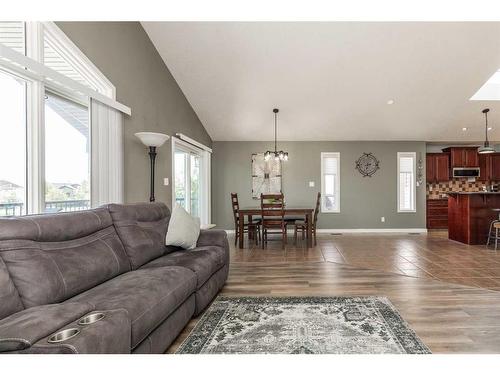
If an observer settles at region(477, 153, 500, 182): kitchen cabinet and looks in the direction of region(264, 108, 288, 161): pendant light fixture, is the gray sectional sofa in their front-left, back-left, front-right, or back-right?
front-left

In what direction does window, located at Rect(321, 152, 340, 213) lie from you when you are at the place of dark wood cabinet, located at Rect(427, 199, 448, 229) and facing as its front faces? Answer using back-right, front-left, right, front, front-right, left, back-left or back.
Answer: front-right

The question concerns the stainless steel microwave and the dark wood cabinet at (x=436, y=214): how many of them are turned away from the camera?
0

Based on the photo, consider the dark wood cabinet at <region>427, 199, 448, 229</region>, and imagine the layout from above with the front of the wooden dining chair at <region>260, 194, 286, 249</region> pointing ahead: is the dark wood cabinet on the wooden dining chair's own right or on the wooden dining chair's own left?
on the wooden dining chair's own right

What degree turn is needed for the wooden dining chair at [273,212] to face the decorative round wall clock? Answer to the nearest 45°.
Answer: approximately 45° to its right

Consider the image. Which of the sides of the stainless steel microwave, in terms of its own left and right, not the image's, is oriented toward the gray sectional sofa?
front

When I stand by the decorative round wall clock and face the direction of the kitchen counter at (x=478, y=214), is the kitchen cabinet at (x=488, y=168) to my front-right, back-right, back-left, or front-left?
front-left

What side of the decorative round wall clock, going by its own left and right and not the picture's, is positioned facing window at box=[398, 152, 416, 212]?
left

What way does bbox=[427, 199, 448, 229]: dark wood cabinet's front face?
toward the camera

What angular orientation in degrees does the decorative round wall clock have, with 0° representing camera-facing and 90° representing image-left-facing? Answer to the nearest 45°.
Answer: approximately 0°

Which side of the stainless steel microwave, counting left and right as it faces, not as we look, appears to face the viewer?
front
